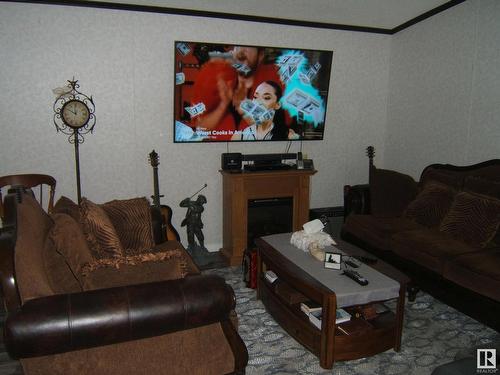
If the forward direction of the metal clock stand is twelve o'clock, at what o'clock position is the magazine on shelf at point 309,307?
The magazine on shelf is roughly at 11 o'clock from the metal clock stand.

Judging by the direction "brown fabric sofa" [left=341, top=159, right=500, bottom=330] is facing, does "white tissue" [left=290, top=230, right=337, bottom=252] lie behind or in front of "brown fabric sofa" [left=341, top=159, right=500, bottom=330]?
in front

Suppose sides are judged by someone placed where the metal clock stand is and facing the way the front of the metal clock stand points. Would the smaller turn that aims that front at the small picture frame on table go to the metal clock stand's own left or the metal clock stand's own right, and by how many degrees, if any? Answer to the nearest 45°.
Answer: approximately 45° to the metal clock stand's own left

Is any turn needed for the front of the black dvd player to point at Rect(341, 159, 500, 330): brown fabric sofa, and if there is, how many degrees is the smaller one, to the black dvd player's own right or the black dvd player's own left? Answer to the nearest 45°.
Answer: approximately 45° to the black dvd player's own left

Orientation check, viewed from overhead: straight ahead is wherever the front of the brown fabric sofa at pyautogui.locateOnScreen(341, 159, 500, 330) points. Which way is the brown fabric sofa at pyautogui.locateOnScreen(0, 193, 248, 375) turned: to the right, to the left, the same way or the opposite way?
the opposite way

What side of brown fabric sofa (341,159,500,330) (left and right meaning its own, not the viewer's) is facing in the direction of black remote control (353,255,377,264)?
front

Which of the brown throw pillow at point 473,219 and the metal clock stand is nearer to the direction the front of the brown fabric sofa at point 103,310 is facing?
the brown throw pillow

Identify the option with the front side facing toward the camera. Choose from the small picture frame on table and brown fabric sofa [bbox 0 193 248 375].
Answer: the small picture frame on table

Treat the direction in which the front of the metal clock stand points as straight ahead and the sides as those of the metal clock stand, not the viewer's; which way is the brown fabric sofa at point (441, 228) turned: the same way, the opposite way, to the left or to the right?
to the right

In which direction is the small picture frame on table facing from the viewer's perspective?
toward the camera

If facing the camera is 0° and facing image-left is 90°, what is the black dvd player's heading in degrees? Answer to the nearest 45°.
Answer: approximately 0°

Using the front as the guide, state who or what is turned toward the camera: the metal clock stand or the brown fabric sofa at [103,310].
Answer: the metal clock stand

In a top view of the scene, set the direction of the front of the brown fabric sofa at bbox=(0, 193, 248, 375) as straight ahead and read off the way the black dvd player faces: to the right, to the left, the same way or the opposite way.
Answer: to the right

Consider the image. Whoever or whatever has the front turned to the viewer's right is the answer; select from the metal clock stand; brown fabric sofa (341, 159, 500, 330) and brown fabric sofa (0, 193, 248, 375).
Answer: brown fabric sofa (0, 193, 248, 375)

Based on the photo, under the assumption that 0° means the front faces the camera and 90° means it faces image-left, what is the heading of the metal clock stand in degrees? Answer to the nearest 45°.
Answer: approximately 0°

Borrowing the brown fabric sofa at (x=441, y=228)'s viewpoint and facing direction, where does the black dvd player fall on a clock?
The black dvd player is roughly at 2 o'clock from the brown fabric sofa.

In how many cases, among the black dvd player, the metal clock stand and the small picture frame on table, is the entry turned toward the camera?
3

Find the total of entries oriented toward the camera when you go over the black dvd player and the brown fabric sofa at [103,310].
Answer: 1

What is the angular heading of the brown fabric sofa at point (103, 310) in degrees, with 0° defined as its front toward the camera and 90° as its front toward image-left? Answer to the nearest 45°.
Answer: approximately 270°

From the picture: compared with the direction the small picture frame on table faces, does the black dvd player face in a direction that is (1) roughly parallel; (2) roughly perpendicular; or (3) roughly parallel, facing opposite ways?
roughly parallel
